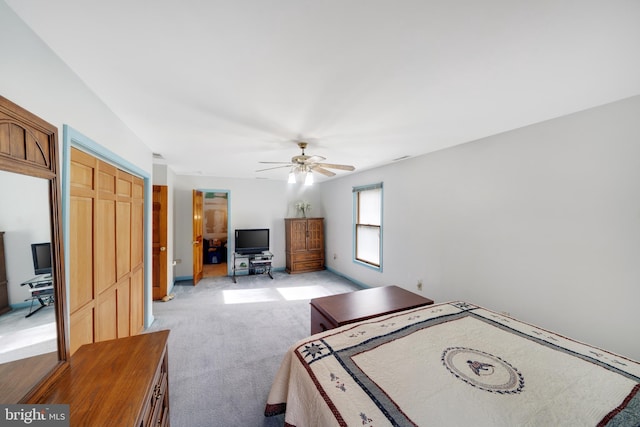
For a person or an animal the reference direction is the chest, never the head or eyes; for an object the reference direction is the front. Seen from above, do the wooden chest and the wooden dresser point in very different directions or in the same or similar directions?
very different directions

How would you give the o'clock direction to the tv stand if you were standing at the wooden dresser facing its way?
The tv stand is roughly at 10 o'clock from the wooden dresser.

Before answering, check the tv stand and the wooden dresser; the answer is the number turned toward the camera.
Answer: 1

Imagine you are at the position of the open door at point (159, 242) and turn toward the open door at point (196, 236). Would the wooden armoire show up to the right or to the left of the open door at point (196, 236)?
right

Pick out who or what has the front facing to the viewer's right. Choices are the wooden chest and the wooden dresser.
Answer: the wooden dresser

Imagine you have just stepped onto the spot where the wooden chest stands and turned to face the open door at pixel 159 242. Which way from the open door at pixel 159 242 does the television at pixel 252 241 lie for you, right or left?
right

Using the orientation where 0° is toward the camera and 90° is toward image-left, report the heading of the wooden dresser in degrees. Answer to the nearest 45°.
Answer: approximately 270°

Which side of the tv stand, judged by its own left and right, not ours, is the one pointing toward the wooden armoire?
left

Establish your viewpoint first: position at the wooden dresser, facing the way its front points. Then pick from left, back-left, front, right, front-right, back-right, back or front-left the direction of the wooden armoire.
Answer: front-left

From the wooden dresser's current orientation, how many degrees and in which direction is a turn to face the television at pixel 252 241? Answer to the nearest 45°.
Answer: approximately 45° to its left
